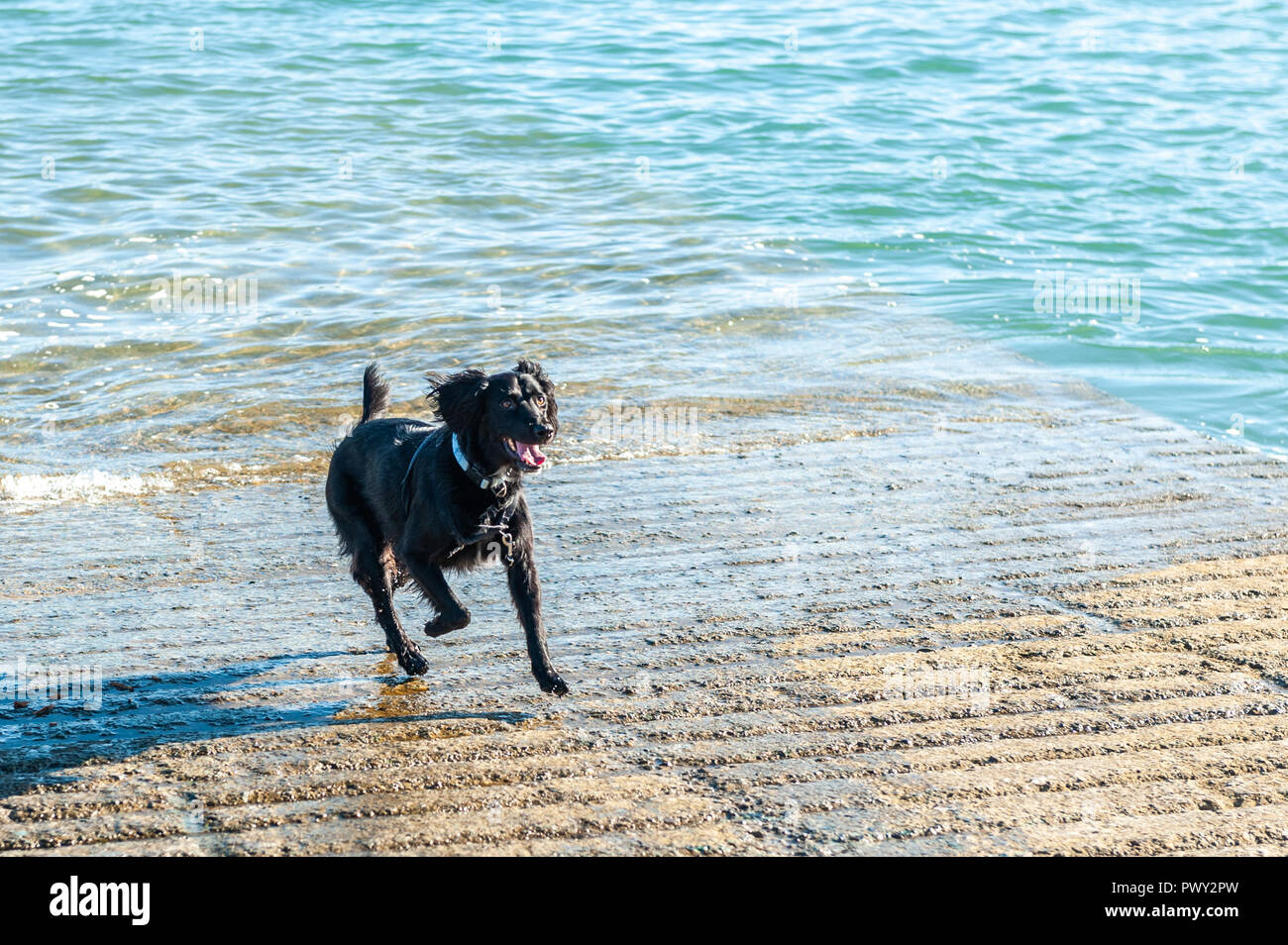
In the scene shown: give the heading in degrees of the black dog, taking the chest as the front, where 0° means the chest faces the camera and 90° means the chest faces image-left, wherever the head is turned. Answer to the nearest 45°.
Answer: approximately 315°
